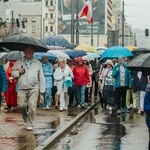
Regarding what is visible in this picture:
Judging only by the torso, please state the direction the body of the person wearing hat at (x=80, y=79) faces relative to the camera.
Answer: toward the camera

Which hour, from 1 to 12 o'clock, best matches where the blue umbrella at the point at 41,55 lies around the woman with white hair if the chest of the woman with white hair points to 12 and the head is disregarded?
The blue umbrella is roughly at 4 o'clock from the woman with white hair.

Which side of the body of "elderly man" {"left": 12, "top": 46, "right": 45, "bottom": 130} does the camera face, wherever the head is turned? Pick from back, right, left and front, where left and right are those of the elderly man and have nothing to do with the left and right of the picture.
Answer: front

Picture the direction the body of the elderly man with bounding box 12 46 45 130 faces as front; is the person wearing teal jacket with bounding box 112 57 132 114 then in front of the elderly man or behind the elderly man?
behind

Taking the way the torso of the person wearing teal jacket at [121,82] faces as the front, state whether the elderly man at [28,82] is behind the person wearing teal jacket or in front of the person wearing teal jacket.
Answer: in front

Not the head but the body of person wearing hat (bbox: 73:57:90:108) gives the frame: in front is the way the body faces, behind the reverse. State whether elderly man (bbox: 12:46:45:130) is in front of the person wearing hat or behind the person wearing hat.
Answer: in front

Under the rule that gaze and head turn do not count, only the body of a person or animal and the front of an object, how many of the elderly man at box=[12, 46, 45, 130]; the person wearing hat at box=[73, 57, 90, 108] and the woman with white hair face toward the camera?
3

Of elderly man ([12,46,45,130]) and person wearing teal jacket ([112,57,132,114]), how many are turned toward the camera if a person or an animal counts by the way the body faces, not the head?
2

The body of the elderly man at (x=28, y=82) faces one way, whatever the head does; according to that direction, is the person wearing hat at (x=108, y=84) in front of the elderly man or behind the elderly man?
behind

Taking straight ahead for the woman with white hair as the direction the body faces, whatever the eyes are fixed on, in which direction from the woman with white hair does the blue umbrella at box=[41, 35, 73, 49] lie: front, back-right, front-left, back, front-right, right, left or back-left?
back

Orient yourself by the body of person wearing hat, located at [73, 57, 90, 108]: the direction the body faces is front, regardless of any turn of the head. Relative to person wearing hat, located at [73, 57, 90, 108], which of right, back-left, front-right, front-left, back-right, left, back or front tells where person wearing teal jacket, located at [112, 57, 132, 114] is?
front-left

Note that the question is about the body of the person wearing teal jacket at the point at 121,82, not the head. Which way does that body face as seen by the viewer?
toward the camera
